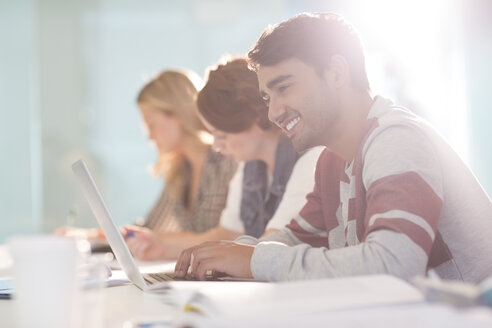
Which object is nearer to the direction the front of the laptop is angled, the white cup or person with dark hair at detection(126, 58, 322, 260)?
the person with dark hair

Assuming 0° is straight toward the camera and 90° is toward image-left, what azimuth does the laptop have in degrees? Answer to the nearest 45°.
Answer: approximately 270°

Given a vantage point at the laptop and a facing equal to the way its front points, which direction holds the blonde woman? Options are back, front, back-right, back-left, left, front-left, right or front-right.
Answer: left

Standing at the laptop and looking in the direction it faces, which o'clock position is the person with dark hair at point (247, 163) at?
The person with dark hair is roughly at 10 o'clock from the laptop.

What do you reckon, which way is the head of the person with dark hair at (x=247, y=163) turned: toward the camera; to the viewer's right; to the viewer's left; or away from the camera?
to the viewer's left

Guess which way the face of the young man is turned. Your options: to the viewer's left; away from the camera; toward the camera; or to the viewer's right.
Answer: to the viewer's left

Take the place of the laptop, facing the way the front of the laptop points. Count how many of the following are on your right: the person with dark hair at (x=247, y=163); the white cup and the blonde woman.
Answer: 1

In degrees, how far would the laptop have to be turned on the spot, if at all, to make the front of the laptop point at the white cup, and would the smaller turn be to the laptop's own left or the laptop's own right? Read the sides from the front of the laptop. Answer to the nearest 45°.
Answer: approximately 90° to the laptop's own right
